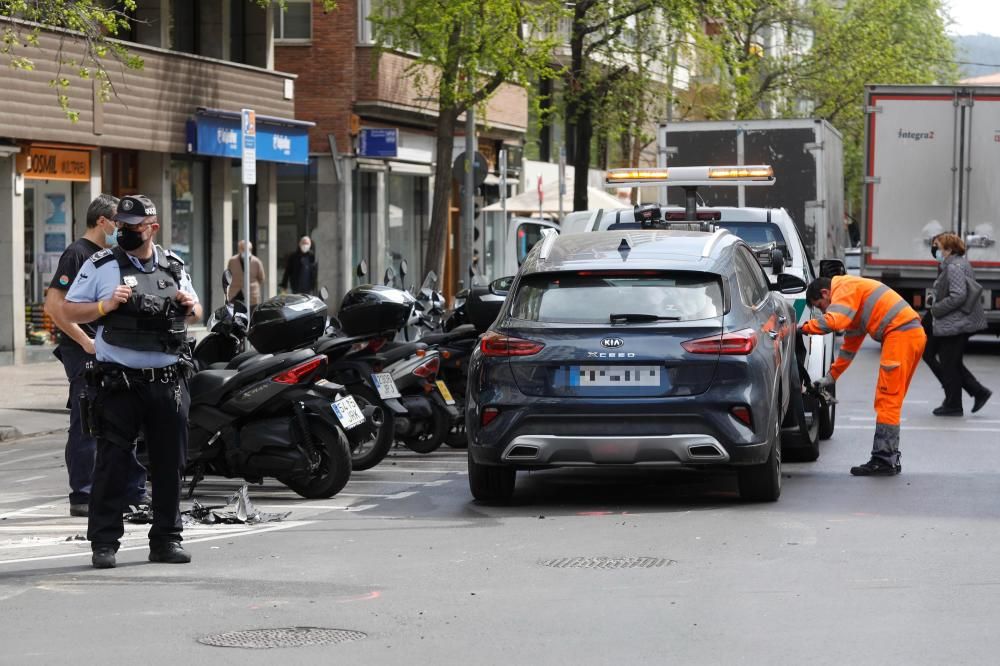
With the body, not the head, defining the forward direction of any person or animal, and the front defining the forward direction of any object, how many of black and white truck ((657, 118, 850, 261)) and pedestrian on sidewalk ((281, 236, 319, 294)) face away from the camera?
1

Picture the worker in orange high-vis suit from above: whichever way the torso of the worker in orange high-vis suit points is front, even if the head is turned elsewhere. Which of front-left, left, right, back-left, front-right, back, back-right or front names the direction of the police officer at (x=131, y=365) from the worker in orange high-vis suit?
front-left

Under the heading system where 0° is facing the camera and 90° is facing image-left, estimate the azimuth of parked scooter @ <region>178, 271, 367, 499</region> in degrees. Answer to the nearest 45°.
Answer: approximately 135°

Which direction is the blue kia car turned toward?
away from the camera

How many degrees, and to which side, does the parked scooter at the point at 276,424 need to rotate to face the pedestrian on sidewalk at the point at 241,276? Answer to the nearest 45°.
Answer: approximately 45° to its right

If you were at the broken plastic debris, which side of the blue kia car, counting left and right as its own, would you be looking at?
left

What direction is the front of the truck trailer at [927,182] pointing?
away from the camera

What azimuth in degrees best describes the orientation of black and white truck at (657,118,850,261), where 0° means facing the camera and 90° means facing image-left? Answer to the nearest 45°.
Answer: approximately 180°

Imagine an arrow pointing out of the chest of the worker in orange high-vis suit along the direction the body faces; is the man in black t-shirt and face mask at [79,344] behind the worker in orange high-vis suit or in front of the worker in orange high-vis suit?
in front

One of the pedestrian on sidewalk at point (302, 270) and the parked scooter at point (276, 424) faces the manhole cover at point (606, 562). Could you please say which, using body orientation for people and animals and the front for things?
the pedestrian on sidewalk

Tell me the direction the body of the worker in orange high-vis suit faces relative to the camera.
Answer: to the viewer's left

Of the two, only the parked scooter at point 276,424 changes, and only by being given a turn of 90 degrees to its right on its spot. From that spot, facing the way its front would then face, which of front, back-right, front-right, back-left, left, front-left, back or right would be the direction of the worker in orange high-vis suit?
front-right

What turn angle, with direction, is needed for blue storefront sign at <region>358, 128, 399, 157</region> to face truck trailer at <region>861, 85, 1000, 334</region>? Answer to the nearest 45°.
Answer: approximately 45° to its left

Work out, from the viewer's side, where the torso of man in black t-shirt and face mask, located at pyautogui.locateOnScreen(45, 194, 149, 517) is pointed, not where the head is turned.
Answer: to the viewer's right
